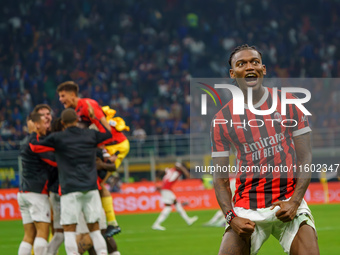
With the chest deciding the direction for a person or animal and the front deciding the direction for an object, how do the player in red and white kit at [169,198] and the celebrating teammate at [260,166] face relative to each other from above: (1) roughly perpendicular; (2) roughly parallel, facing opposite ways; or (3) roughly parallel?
roughly perpendicular

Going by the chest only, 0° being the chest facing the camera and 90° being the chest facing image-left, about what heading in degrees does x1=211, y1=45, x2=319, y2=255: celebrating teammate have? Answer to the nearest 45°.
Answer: approximately 0°

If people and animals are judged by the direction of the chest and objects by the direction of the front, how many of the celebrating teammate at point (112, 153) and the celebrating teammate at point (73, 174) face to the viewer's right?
0

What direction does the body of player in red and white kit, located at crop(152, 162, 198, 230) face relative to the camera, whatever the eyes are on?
to the viewer's right

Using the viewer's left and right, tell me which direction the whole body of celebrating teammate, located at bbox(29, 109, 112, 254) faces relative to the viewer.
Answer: facing away from the viewer

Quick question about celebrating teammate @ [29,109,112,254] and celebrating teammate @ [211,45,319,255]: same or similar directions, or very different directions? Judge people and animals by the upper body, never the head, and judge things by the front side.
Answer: very different directions

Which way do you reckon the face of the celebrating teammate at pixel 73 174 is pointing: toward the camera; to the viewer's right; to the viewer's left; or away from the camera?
away from the camera

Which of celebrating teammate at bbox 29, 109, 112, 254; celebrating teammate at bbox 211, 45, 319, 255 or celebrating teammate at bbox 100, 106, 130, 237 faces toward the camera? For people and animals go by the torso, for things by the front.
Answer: celebrating teammate at bbox 211, 45, 319, 255

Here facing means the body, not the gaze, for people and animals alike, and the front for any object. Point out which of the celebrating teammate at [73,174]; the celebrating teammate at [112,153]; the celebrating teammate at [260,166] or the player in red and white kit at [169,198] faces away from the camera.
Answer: the celebrating teammate at [73,174]

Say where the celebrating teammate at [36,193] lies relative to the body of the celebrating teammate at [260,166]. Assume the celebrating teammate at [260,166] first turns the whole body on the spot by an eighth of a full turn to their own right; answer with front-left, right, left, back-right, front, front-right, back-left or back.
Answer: right
